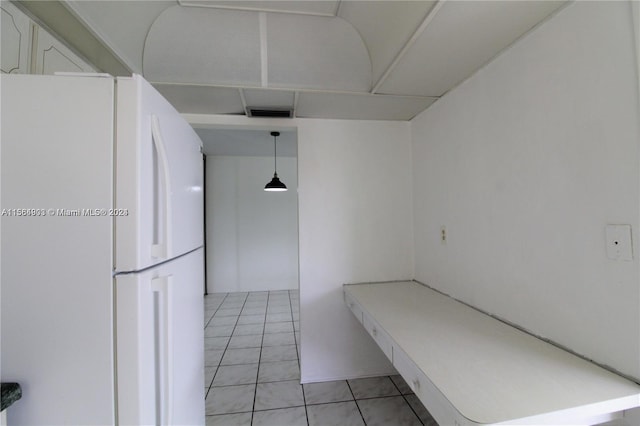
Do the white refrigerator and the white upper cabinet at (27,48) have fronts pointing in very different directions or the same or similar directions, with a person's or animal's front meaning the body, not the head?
same or similar directions

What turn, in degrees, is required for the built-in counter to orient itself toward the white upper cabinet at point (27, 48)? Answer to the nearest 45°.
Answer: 0° — it already faces it

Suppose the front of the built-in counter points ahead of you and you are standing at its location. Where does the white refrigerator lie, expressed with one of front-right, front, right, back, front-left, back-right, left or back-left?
front

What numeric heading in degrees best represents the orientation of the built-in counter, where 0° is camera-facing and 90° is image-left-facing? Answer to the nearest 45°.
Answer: approximately 45°

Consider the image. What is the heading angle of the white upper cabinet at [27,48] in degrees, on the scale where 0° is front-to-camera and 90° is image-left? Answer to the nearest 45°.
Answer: approximately 315°

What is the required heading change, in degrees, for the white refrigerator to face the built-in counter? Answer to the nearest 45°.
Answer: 0° — it already faces it

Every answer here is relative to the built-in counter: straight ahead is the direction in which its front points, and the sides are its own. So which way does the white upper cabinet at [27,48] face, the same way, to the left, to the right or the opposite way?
the opposite way

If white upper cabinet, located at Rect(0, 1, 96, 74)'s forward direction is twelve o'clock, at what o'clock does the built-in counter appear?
The built-in counter is roughly at 12 o'clock from the white upper cabinet.

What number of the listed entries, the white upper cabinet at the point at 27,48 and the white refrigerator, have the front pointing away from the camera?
0

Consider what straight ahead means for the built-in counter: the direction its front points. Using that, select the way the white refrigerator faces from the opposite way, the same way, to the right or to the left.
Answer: the opposite way
